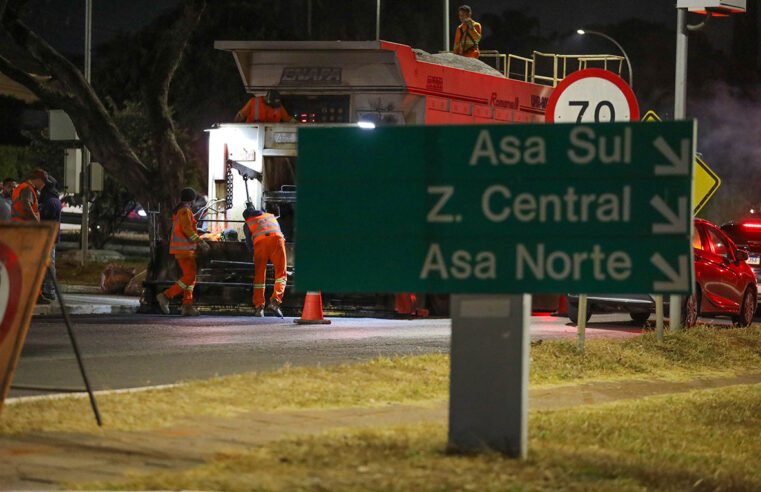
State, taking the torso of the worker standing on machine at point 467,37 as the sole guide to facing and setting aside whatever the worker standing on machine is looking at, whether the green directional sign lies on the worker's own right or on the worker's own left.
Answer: on the worker's own left

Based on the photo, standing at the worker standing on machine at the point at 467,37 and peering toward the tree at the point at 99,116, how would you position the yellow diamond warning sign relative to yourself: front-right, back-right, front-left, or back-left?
back-left

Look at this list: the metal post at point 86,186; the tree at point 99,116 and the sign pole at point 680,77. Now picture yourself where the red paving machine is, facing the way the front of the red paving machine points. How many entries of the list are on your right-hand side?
1

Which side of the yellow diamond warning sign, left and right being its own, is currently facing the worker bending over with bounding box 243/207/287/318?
right

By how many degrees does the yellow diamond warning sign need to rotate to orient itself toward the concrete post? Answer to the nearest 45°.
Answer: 0° — it already faces it

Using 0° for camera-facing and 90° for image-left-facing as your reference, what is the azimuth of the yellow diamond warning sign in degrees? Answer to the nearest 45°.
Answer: approximately 0°
